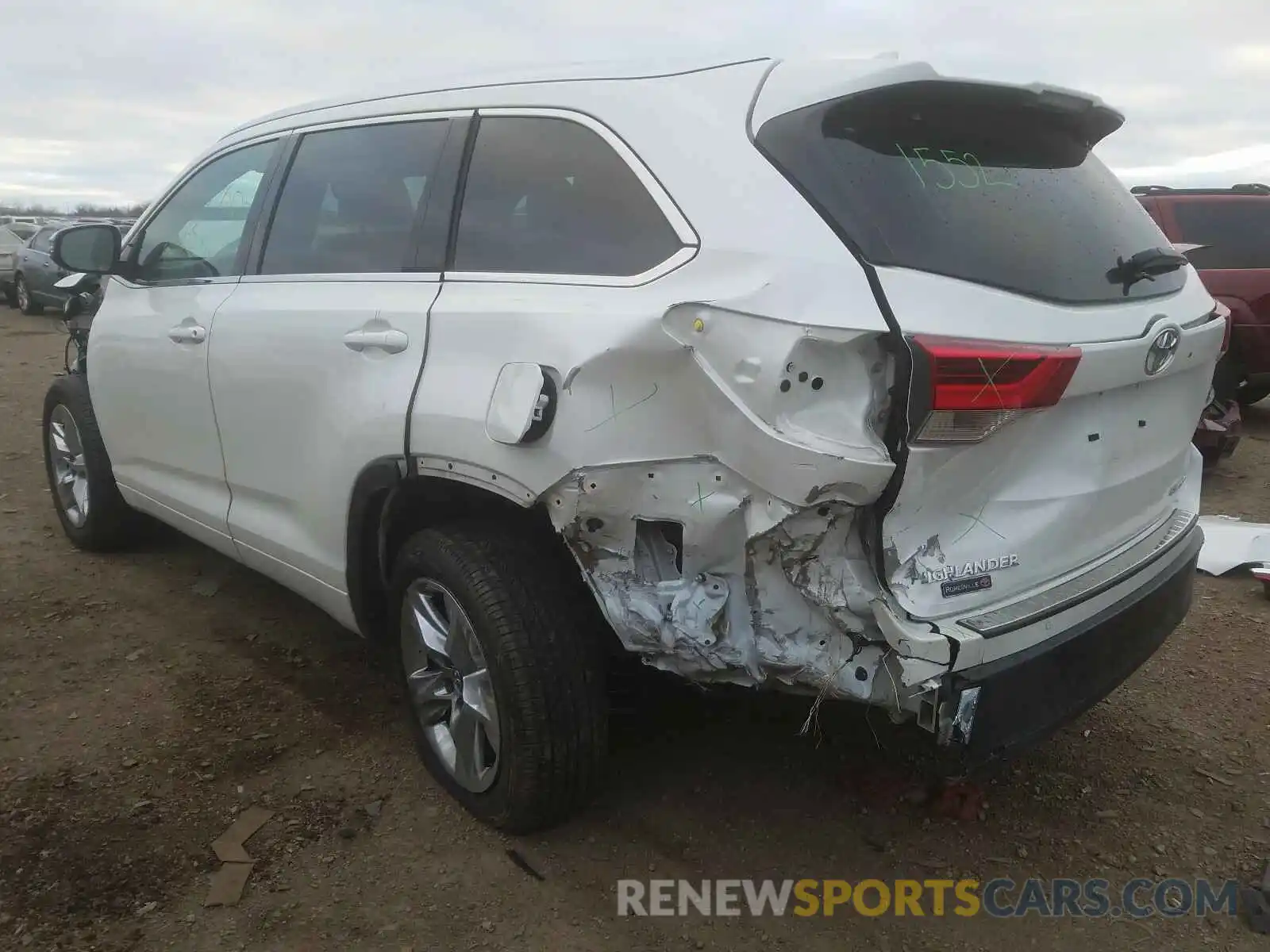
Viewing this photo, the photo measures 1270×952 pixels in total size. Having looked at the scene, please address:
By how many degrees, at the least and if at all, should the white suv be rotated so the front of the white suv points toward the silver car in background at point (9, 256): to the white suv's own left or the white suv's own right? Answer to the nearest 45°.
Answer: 0° — it already faces it

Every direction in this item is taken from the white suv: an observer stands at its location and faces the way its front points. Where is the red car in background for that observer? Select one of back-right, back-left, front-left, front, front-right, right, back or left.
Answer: right

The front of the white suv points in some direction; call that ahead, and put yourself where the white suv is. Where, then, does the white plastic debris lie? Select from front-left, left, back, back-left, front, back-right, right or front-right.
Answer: right

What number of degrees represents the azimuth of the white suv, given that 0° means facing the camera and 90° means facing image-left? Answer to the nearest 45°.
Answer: approximately 135°
